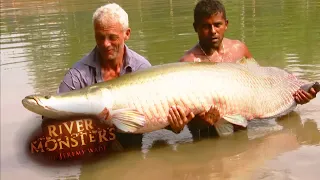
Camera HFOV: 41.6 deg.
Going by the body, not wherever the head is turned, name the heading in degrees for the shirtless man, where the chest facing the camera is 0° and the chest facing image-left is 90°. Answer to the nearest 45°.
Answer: approximately 0°

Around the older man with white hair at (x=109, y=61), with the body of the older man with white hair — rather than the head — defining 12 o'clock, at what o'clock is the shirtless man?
The shirtless man is roughly at 8 o'clock from the older man with white hair.

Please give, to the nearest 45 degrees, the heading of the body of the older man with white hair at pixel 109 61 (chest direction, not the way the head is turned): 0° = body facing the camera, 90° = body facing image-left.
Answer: approximately 0°

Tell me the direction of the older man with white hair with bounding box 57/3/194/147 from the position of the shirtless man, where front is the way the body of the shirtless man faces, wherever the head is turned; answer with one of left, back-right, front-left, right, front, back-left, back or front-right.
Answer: front-right

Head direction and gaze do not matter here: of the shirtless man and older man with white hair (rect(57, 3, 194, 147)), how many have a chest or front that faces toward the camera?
2
